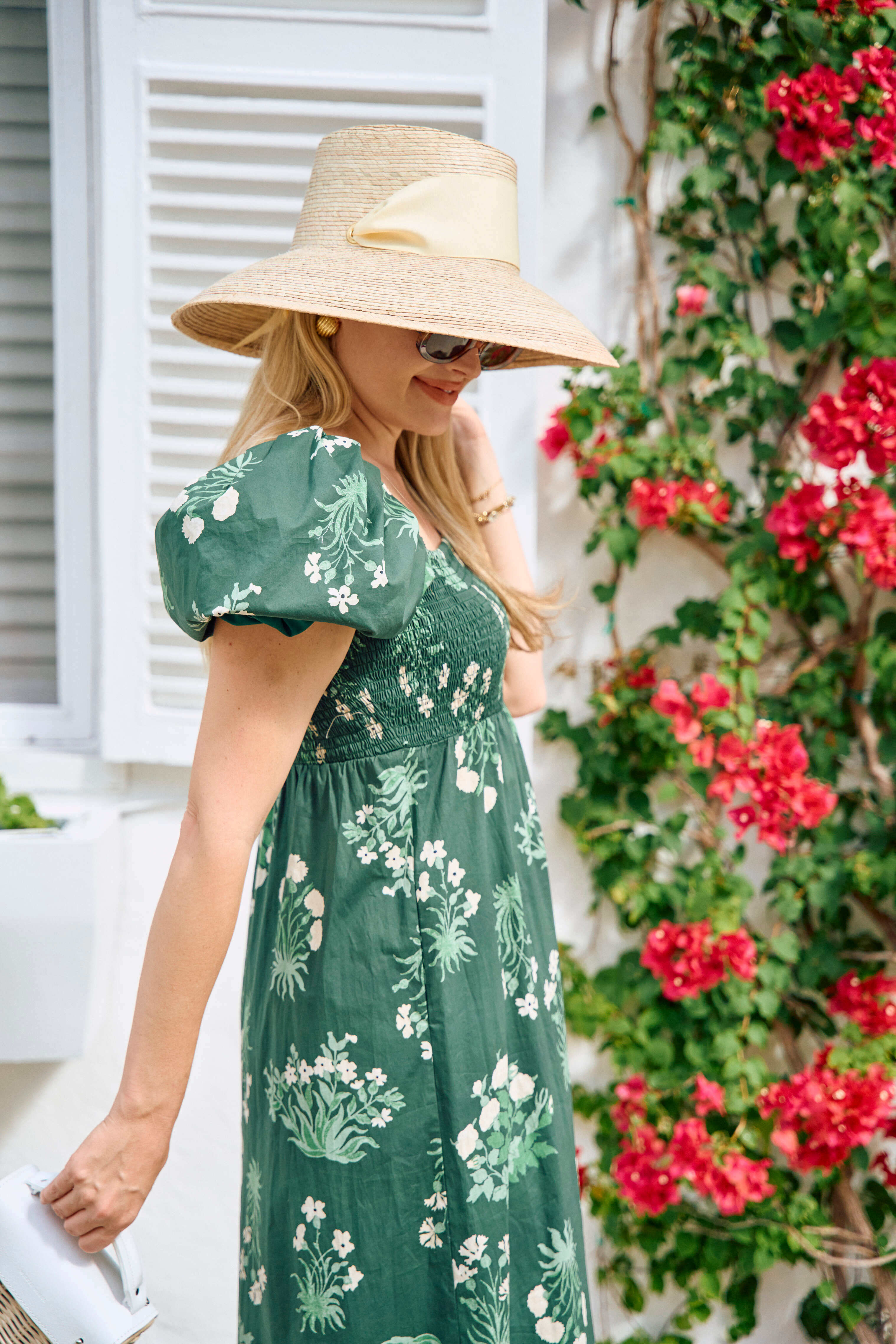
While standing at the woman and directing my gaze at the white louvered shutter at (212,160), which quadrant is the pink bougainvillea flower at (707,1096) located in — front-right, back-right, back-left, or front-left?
front-right

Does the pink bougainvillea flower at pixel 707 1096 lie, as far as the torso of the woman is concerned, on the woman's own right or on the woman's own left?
on the woman's own left

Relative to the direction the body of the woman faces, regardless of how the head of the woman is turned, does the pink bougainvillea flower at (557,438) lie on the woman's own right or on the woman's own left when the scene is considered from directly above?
on the woman's own left

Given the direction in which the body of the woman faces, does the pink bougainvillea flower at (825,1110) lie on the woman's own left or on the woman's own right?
on the woman's own left

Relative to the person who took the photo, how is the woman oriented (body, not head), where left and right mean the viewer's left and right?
facing the viewer and to the right of the viewer

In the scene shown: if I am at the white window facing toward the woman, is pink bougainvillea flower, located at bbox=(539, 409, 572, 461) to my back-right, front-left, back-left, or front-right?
front-left

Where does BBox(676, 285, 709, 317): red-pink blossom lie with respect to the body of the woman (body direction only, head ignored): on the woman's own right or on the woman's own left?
on the woman's own left

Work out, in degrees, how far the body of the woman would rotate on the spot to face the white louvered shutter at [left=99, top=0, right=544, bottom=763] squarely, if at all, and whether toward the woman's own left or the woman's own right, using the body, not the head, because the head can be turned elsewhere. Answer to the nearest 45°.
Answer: approximately 135° to the woman's own left
